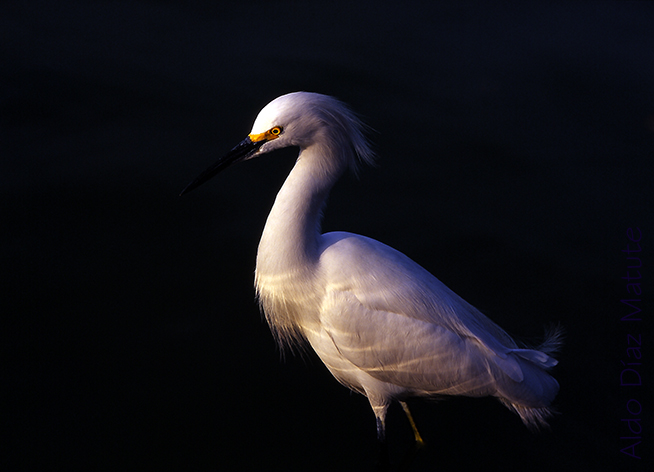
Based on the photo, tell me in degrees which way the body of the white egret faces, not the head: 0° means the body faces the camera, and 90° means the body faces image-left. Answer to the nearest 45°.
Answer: approximately 90°
